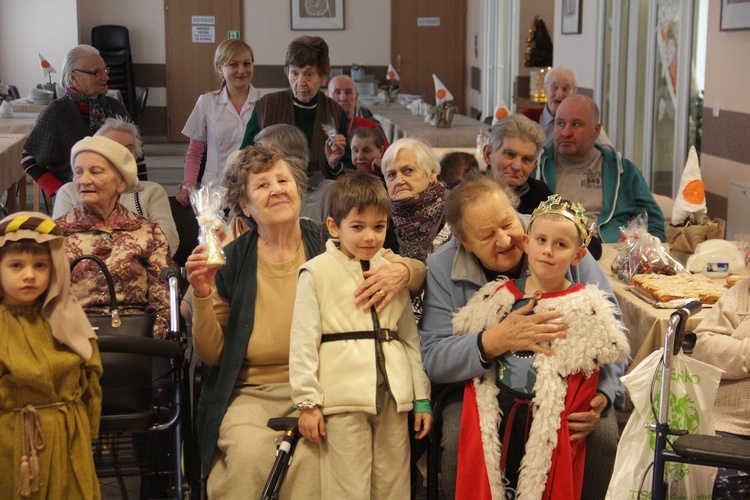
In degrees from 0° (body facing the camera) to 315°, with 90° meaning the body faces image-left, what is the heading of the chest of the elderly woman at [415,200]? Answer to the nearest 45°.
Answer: approximately 45°

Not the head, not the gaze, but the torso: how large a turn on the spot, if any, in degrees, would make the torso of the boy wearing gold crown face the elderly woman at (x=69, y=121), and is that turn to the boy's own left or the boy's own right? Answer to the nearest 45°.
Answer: approximately 135° to the boy's own right

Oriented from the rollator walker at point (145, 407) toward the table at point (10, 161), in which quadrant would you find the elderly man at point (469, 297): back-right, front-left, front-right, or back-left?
back-right

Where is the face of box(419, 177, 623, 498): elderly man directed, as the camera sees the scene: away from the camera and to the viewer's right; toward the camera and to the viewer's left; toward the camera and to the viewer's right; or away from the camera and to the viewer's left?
toward the camera and to the viewer's right

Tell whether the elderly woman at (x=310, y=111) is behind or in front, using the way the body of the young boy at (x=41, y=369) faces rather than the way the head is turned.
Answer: behind

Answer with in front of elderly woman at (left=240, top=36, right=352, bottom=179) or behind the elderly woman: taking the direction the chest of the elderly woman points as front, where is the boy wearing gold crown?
in front

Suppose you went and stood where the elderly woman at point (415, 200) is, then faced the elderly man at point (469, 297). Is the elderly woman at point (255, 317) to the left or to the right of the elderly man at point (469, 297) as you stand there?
right

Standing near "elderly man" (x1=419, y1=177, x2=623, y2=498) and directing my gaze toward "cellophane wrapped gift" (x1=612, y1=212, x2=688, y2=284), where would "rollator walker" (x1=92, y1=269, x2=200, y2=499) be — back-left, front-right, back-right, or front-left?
back-left

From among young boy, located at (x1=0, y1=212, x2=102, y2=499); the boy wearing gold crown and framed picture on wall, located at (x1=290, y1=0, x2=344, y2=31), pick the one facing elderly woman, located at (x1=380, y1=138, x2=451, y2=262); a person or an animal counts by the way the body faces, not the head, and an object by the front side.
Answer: the framed picture on wall

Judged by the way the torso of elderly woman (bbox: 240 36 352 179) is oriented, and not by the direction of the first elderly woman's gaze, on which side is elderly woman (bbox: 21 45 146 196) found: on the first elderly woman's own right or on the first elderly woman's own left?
on the first elderly woman's own right

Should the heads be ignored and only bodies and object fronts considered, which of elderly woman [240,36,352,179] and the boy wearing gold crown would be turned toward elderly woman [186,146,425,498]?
elderly woman [240,36,352,179]
